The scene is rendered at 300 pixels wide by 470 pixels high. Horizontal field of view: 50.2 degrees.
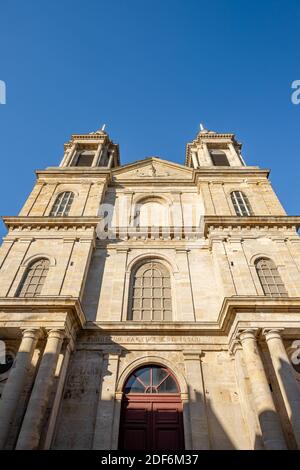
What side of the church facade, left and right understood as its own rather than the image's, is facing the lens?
front
